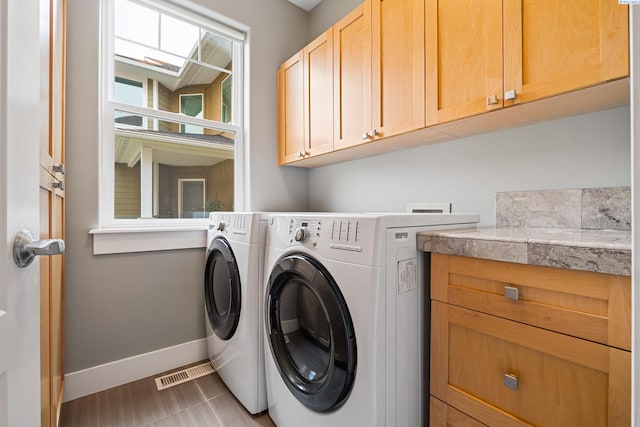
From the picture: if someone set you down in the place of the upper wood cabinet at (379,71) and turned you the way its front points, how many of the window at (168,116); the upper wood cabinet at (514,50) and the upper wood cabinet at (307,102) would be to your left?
1

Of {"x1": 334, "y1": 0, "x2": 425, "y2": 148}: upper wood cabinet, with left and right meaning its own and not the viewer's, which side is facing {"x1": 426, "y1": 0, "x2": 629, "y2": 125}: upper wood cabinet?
left

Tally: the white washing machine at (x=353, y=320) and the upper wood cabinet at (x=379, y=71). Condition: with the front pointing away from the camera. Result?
0
